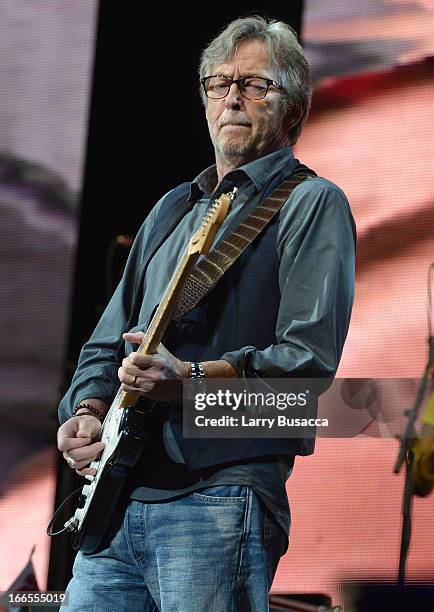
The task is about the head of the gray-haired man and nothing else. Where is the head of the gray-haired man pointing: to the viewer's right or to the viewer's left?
to the viewer's left

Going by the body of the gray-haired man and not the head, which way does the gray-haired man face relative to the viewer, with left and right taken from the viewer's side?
facing the viewer and to the left of the viewer

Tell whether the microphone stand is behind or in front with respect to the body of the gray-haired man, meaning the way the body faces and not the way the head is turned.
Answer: behind
